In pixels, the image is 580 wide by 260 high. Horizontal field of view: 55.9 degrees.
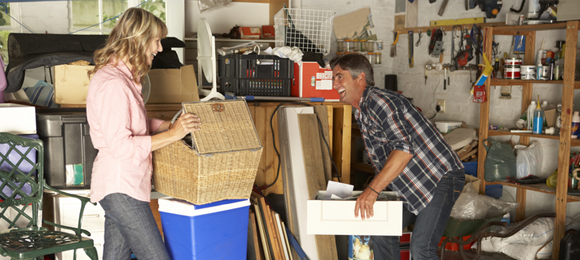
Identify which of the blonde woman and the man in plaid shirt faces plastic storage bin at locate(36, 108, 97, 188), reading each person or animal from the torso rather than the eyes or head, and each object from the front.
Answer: the man in plaid shirt

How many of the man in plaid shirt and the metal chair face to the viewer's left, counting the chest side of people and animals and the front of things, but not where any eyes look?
1

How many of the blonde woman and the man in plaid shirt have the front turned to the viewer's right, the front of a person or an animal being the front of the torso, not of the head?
1

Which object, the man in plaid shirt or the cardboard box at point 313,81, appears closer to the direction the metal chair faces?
the man in plaid shirt

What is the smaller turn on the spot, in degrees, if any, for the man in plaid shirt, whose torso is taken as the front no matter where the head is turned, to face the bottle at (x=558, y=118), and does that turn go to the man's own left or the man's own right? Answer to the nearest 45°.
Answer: approximately 135° to the man's own right

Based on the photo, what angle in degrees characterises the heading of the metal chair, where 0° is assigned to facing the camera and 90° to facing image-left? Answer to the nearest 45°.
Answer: approximately 315°

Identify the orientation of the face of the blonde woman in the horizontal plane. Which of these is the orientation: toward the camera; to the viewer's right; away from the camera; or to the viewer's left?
to the viewer's right

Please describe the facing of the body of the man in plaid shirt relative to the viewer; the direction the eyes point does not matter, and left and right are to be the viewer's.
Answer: facing to the left of the viewer

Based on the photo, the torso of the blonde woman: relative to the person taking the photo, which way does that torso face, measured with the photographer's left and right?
facing to the right of the viewer
